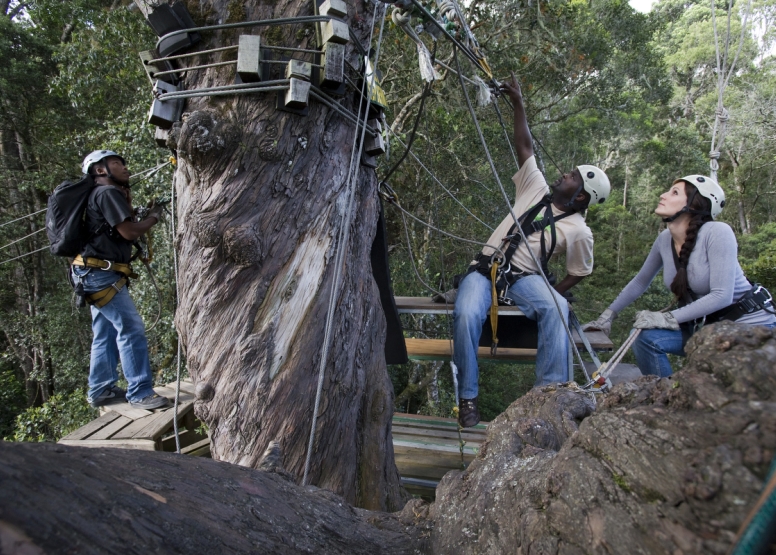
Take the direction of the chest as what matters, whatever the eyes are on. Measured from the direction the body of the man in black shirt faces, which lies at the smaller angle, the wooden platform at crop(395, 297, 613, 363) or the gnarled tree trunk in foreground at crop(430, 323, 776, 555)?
the wooden platform

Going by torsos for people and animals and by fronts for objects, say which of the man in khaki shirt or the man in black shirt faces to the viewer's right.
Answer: the man in black shirt

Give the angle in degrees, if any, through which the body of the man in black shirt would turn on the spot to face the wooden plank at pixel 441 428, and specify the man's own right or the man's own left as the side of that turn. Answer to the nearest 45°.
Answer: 0° — they already face it

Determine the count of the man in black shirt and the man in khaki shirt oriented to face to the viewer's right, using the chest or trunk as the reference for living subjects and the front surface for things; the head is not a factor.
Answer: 1

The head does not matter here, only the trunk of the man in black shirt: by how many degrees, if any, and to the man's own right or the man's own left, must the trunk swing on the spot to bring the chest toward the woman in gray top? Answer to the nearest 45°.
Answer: approximately 45° to the man's own right

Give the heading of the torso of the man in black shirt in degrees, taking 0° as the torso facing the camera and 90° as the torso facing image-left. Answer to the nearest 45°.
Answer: approximately 270°

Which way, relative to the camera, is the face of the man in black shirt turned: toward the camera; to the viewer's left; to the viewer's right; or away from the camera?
to the viewer's right
